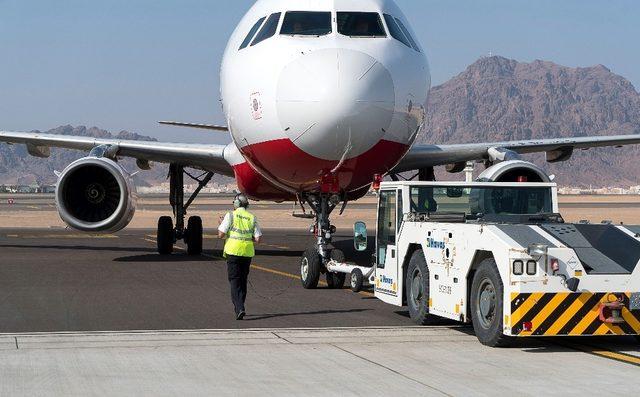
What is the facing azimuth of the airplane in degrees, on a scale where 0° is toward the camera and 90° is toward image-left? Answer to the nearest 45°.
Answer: approximately 0°
